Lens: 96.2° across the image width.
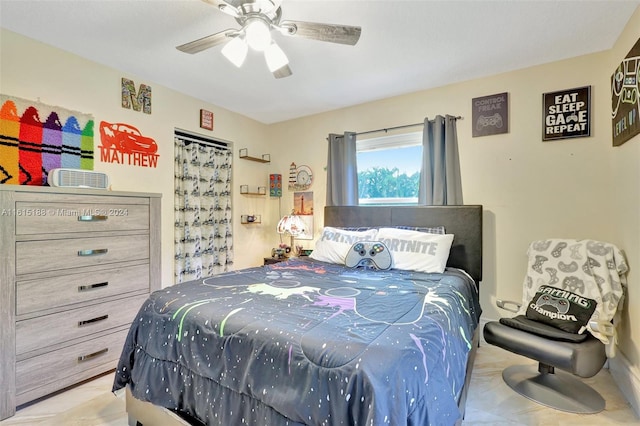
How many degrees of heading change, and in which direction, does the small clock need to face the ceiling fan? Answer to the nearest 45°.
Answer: approximately 45° to its left

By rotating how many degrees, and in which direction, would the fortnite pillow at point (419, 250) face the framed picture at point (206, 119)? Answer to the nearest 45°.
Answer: approximately 90° to its right

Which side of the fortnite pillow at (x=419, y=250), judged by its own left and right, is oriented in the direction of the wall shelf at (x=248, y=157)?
right

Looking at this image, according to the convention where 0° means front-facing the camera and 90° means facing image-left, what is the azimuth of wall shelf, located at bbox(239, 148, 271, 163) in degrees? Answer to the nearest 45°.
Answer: approximately 315°

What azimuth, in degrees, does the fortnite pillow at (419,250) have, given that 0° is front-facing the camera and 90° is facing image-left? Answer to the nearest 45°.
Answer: approximately 0°

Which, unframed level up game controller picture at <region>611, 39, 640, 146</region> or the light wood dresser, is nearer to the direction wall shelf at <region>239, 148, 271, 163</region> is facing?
the unframed level up game controller picture

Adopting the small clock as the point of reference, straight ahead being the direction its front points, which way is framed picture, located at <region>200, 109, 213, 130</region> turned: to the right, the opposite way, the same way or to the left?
to the left
